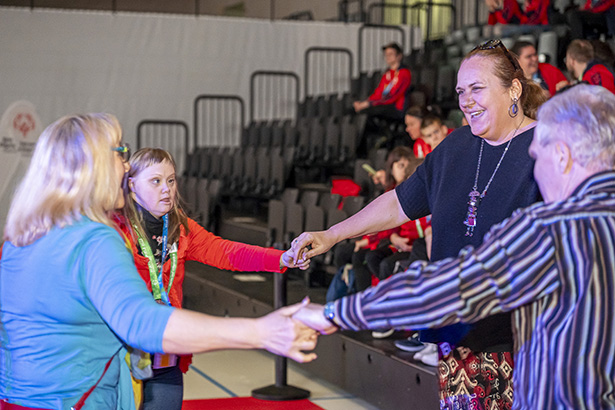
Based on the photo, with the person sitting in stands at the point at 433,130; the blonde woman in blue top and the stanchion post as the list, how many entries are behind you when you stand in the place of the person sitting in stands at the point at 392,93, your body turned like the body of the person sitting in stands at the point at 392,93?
0

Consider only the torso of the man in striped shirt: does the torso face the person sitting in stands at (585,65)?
no

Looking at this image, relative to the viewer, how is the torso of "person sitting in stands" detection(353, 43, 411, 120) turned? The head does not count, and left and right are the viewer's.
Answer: facing the viewer and to the left of the viewer

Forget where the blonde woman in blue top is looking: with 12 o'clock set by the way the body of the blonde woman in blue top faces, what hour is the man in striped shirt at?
The man in striped shirt is roughly at 2 o'clock from the blonde woman in blue top.

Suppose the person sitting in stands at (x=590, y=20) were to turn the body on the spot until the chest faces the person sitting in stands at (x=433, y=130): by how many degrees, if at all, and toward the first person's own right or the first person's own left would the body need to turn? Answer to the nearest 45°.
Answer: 0° — they already face them

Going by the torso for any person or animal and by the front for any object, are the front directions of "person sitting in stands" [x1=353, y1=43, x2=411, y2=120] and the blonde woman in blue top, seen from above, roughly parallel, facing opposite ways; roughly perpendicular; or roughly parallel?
roughly parallel, facing opposite ways

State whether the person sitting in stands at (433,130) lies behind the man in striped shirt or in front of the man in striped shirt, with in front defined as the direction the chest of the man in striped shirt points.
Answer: in front

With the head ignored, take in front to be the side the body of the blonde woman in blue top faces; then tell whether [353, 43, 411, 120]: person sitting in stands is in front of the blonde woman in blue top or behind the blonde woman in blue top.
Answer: in front

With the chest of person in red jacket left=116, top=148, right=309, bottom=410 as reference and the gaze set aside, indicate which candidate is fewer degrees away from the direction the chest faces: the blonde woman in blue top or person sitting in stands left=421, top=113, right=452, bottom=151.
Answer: the blonde woman in blue top

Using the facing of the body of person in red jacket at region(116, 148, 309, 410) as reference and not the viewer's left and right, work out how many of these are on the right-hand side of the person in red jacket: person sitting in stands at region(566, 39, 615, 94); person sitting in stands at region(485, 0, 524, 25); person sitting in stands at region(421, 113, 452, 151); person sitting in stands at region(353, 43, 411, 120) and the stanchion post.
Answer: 0

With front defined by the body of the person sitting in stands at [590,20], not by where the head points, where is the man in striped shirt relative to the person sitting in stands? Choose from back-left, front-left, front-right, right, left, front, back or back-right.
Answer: front-left

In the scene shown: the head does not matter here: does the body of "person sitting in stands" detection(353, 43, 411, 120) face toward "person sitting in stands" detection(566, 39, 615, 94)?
no

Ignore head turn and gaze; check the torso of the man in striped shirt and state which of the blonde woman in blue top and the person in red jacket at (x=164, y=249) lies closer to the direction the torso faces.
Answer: the person in red jacket

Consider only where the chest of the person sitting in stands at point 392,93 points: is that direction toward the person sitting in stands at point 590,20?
no

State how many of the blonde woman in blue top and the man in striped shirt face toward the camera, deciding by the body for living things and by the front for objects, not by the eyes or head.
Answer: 0
